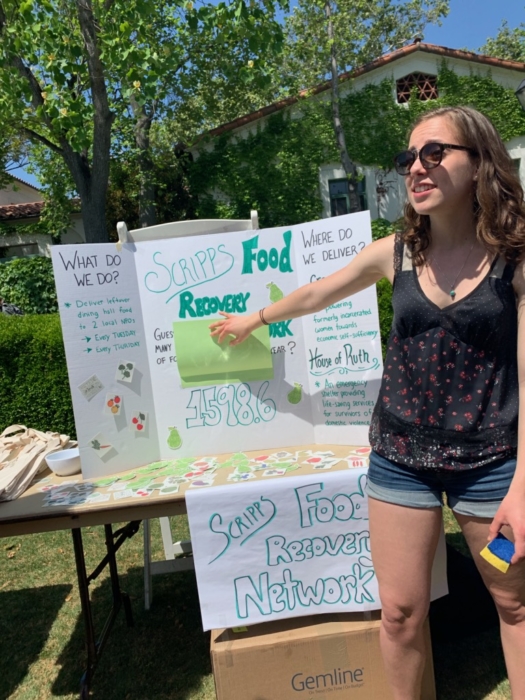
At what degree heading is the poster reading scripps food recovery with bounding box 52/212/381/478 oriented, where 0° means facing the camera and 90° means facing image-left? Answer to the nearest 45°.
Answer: approximately 0°

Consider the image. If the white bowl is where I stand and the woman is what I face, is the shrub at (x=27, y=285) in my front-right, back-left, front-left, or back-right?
back-left

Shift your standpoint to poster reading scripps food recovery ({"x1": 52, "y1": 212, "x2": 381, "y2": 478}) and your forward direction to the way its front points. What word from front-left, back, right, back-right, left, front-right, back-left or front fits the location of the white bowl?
right

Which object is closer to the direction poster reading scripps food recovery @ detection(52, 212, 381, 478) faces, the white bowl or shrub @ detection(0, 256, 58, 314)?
the white bowl

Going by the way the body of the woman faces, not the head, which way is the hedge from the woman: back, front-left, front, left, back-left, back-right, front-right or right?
back-right

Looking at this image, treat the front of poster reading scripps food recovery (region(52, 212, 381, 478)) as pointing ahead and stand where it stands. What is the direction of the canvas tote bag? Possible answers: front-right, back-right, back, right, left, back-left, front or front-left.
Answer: right

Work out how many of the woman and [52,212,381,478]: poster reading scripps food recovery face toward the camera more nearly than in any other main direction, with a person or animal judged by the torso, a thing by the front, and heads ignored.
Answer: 2

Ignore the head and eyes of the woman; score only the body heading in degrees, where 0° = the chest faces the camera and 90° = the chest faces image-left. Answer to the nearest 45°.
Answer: approximately 0°

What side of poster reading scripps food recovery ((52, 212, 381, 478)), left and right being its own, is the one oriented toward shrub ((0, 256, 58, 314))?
back
